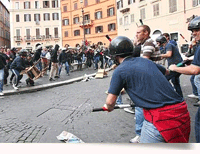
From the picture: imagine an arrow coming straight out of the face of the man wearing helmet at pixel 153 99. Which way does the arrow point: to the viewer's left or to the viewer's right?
to the viewer's left

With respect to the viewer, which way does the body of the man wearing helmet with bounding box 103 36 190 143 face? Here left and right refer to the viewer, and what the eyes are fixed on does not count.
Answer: facing away from the viewer and to the left of the viewer
